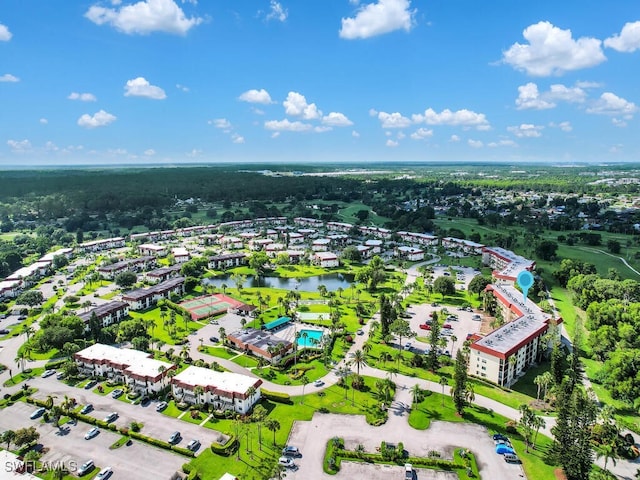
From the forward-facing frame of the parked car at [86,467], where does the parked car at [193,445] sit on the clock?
the parked car at [193,445] is roughly at 8 o'clock from the parked car at [86,467].

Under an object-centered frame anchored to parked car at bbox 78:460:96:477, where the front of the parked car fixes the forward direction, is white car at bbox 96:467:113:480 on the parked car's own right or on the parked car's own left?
on the parked car's own left

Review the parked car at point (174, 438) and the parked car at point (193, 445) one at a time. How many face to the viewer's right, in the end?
0
